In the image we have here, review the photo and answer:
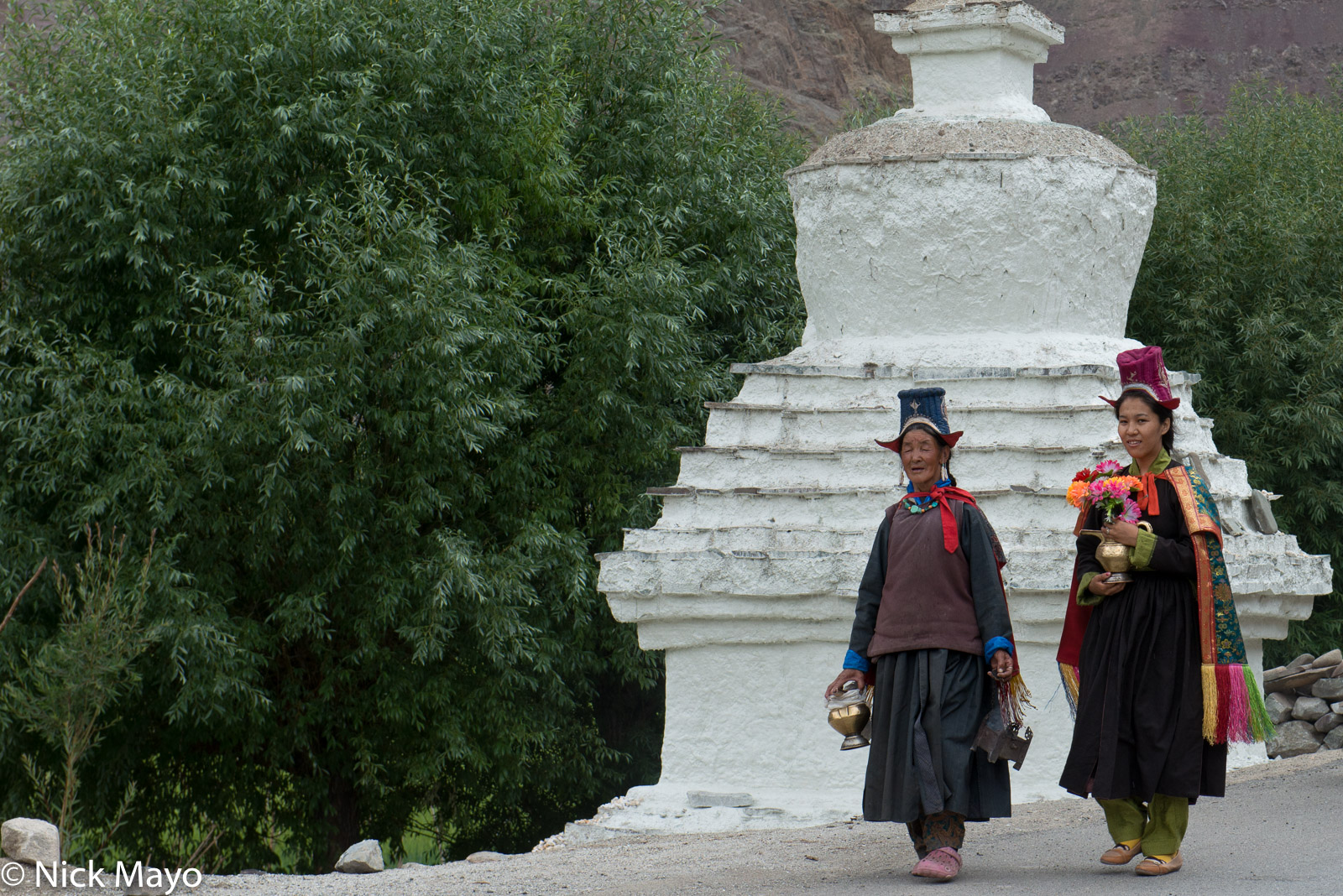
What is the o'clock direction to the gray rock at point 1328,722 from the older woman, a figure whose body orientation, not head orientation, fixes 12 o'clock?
The gray rock is roughly at 7 o'clock from the older woman.

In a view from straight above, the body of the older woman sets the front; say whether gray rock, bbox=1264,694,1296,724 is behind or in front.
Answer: behind

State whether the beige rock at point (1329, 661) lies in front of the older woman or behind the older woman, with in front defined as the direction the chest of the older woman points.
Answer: behind

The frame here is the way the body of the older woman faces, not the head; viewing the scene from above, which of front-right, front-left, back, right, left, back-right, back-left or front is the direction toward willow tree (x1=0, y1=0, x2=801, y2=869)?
back-right

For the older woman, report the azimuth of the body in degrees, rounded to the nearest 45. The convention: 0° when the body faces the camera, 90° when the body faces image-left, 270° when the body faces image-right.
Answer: approximately 0°

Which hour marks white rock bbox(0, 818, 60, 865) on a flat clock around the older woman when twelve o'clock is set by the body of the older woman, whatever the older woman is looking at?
The white rock is roughly at 3 o'clock from the older woman.

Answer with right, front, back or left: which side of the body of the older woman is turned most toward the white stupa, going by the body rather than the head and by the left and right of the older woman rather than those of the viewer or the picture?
back

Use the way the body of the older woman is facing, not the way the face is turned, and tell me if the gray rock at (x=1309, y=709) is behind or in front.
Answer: behind

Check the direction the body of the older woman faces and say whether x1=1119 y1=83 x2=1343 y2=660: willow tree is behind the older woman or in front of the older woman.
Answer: behind

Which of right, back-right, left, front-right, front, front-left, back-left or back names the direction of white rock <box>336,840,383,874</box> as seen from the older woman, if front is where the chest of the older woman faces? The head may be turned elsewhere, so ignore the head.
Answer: back-right

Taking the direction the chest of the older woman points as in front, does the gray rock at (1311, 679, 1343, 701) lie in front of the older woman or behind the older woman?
behind
